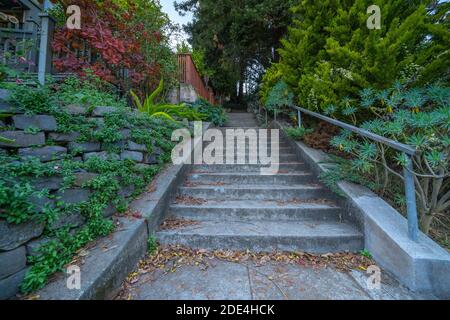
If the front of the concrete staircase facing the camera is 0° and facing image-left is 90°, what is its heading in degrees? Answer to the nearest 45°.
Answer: approximately 0°

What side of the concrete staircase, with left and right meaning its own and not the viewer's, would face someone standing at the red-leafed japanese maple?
right

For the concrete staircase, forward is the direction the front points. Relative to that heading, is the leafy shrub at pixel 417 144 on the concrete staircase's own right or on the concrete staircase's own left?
on the concrete staircase's own left

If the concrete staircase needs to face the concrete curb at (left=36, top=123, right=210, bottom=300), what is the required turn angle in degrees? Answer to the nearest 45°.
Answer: approximately 45° to its right

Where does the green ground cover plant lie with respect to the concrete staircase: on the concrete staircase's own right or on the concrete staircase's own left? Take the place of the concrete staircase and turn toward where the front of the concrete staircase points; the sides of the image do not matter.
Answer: on the concrete staircase's own right

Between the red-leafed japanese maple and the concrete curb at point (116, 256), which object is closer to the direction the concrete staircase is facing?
the concrete curb

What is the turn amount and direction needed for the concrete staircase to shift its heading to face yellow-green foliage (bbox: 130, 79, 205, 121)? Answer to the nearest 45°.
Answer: approximately 135° to its right
